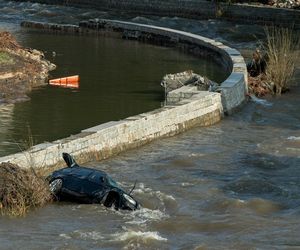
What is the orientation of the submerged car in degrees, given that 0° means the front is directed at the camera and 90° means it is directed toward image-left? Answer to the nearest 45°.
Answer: approximately 270°

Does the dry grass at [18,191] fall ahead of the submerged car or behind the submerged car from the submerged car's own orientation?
behind

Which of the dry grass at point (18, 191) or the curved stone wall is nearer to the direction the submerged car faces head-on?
the curved stone wall

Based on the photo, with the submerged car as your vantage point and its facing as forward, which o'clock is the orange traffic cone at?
The orange traffic cone is roughly at 9 o'clock from the submerged car.

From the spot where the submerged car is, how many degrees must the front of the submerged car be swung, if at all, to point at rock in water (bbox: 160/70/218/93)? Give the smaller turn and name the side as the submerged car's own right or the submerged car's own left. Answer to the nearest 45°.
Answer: approximately 90° to the submerged car's own left
